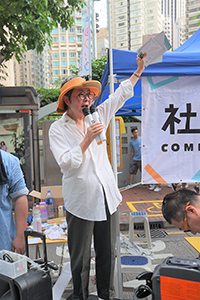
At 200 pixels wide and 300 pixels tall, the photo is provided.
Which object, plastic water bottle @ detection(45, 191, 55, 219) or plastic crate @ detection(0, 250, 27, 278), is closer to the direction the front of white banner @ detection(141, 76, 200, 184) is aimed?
the plastic crate

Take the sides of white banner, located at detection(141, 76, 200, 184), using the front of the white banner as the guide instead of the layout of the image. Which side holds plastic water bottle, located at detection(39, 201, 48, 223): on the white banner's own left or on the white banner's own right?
on the white banner's own right

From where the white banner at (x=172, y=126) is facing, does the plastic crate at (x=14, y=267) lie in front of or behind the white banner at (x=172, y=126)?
in front

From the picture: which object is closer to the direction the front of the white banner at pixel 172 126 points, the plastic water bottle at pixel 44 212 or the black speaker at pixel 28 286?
the black speaker

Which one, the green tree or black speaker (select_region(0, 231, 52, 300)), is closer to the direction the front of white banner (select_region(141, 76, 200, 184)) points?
the black speaker

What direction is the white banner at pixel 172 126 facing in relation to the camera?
toward the camera

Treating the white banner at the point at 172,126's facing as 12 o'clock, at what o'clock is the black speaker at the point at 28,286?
The black speaker is roughly at 1 o'clock from the white banner.

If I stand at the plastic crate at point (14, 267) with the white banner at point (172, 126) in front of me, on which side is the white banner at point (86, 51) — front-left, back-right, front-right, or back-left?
front-left
